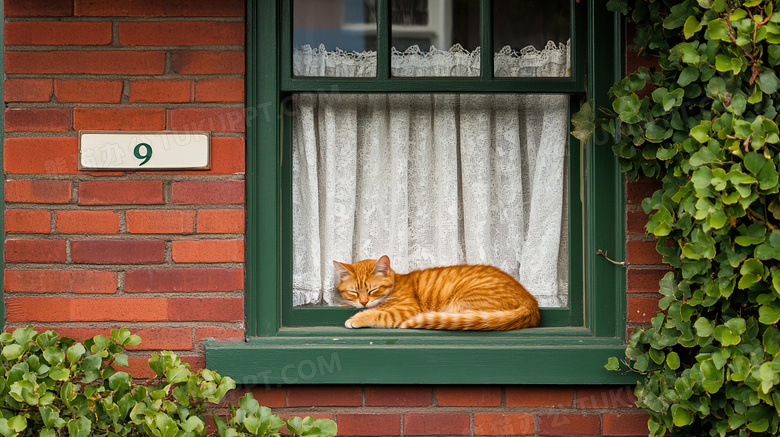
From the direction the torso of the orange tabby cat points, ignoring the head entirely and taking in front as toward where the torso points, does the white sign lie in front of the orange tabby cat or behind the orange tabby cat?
in front

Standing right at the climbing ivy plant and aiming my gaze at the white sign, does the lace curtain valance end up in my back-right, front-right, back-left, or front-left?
front-right

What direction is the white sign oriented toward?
toward the camera

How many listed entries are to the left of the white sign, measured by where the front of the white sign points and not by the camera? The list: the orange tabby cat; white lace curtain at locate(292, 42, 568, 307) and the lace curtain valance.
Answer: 3

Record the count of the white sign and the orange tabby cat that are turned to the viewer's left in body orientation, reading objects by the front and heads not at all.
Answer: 1

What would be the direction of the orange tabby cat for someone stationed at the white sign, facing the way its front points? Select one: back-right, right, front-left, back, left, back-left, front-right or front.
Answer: left

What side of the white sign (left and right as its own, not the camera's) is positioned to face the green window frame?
left

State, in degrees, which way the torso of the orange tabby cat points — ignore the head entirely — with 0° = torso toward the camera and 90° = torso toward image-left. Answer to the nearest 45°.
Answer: approximately 90°

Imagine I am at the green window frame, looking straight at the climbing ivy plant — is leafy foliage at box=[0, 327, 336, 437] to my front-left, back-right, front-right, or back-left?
back-right

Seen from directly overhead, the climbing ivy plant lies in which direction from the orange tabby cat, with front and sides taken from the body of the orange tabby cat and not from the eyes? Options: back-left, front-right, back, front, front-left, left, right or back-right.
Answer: back-left

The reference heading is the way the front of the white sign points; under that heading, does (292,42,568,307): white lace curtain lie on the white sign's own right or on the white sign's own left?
on the white sign's own left

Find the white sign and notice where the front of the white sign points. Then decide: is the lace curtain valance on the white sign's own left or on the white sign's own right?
on the white sign's own left
